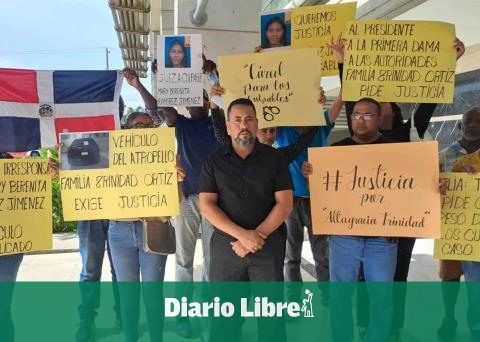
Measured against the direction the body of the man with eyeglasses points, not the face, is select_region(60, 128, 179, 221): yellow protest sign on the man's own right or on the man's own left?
on the man's own right

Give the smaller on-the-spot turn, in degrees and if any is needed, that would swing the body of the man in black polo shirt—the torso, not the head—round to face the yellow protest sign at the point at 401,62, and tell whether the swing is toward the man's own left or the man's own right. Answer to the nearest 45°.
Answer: approximately 135° to the man's own left

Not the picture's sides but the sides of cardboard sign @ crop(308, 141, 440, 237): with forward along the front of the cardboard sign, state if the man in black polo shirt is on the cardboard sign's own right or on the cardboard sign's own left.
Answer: on the cardboard sign's own right

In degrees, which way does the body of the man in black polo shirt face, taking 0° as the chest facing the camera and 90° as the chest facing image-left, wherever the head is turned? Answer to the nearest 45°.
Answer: approximately 0°

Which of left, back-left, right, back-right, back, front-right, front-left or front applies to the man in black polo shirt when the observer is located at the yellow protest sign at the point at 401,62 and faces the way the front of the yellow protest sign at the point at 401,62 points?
front-right

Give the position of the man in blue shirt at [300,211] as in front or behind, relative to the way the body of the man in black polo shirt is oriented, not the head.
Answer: behind

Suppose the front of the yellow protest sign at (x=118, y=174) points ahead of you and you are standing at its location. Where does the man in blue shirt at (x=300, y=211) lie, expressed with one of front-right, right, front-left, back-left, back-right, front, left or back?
left

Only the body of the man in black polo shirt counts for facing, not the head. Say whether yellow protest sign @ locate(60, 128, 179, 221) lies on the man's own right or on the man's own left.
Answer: on the man's own right

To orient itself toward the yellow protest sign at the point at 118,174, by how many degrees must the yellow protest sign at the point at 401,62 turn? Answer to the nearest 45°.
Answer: approximately 45° to its right

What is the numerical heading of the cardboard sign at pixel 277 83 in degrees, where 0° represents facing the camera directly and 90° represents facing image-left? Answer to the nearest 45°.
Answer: approximately 0°
